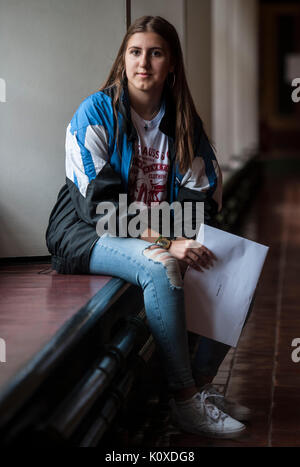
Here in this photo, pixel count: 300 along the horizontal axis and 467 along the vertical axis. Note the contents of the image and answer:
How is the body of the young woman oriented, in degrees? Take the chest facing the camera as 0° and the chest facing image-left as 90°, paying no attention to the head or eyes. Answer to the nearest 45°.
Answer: approximately 315°
